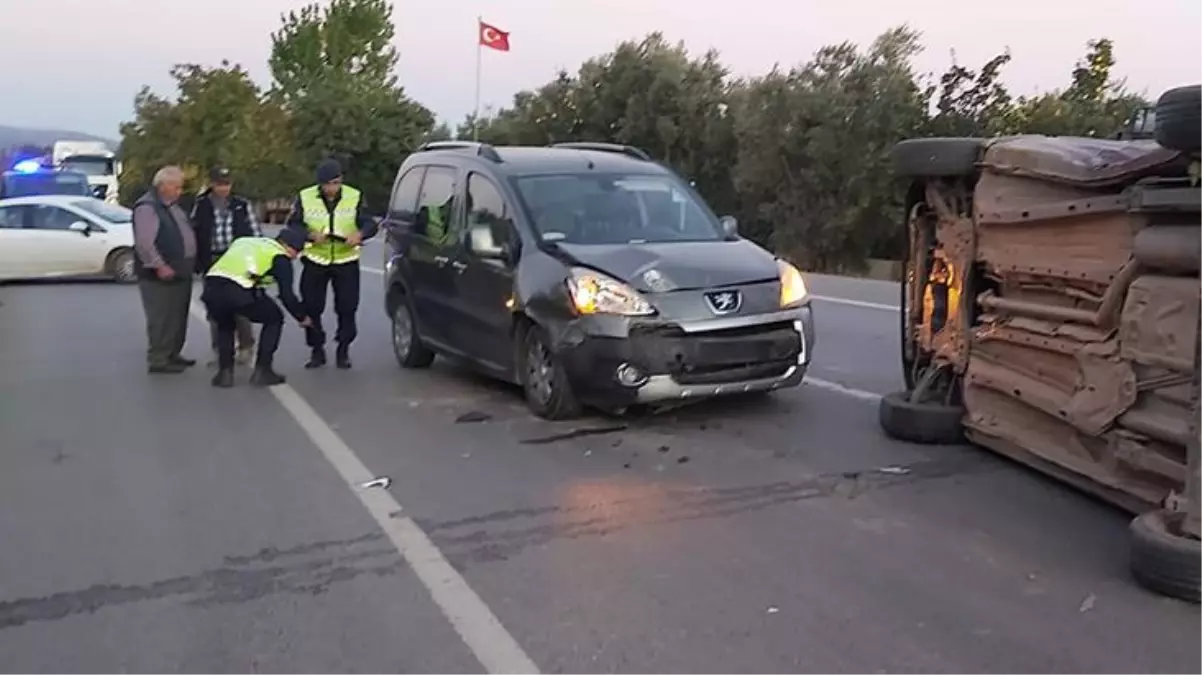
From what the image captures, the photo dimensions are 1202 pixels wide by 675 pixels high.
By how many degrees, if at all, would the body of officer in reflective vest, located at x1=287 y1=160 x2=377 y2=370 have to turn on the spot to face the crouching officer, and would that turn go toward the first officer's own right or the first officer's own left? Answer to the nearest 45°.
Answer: approximately 45° to the first officer's own right

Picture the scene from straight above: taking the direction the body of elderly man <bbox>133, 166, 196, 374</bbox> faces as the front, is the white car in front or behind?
behind

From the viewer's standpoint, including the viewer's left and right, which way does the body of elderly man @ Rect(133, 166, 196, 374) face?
facing the viewer and to the right of the viewer

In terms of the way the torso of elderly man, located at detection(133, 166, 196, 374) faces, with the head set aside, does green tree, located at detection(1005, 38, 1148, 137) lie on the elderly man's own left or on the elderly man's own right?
on the elderly man's own left

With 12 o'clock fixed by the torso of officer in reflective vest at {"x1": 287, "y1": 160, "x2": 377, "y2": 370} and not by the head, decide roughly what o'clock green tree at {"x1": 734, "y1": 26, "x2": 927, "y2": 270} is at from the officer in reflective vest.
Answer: The green tree is roughly at 7 o'clock from the officer in reflective vest.

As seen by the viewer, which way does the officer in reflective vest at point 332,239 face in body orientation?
toward the camera

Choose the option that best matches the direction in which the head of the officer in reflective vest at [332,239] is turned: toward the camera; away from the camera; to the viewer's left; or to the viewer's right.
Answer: toward the camera

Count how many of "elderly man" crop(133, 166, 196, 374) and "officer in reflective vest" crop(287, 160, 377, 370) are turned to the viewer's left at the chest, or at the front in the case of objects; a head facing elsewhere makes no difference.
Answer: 0

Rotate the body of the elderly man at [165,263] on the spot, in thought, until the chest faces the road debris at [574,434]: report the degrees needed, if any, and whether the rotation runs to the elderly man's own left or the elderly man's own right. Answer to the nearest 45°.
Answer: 0° — they already face it
